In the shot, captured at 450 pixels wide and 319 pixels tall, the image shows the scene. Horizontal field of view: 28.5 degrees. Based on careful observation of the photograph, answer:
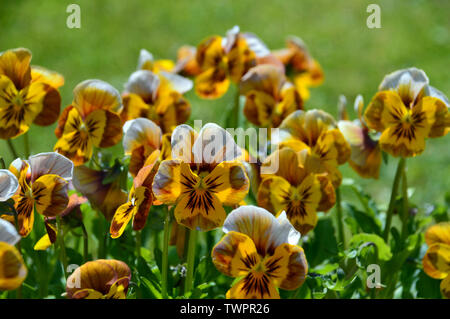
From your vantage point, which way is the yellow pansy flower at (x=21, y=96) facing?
toward the camera

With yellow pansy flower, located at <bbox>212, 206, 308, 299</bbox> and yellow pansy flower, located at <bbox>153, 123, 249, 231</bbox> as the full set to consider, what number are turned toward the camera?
2

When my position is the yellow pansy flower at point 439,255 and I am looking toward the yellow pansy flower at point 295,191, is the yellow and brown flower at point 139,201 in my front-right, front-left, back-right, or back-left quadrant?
front-left

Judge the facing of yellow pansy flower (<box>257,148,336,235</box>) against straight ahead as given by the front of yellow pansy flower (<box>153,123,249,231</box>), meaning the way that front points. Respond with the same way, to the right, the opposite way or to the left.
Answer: the same way

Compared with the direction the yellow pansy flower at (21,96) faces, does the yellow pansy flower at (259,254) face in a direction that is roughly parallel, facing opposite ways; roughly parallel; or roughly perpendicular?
roughly parallel

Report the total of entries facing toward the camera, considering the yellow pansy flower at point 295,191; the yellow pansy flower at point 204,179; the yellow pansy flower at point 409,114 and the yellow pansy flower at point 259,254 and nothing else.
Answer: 4

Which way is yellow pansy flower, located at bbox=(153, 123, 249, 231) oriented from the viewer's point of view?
toward the camera

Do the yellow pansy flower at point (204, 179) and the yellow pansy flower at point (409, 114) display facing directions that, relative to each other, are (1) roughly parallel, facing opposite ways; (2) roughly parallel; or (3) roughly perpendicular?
roughly parallel

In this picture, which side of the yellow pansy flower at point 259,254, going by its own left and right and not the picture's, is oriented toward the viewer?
front

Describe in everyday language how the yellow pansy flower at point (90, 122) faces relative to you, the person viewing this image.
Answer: facing the viewer and to the left of the viewer
